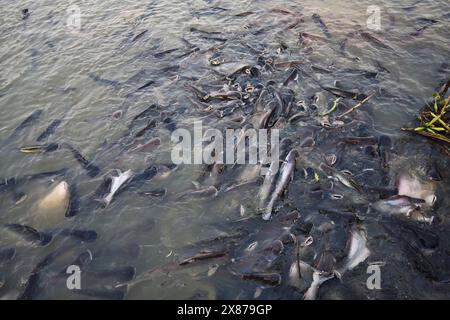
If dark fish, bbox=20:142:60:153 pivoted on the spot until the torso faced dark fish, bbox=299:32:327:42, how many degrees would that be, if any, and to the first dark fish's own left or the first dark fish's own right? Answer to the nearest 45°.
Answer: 0° — it already faces it

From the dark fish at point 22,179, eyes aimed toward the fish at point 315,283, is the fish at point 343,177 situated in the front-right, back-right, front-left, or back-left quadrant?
front-left

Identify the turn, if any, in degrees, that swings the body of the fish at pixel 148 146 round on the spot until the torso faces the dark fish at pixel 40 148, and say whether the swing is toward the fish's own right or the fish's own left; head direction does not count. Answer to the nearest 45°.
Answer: approximately 135° to the fish's own left

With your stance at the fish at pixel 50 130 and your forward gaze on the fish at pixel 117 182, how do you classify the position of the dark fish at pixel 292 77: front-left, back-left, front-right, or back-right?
front-left

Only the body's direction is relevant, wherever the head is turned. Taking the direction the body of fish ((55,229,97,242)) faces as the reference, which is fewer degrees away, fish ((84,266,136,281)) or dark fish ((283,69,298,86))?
the dark fish

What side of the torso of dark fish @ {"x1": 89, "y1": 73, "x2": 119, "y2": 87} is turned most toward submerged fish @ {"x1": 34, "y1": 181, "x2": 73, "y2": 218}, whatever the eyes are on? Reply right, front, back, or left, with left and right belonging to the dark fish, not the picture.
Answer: right

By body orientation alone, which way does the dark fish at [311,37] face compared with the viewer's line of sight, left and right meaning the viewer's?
facing to the left of the viewer
